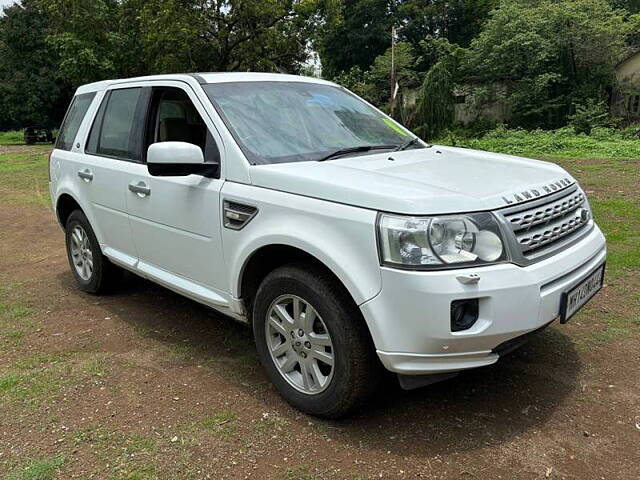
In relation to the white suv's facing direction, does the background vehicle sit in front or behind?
behind

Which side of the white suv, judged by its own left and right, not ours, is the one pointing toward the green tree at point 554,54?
left

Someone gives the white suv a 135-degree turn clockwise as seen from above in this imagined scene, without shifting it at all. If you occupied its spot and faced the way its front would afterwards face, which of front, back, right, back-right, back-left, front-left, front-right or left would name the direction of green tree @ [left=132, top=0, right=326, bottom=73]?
right

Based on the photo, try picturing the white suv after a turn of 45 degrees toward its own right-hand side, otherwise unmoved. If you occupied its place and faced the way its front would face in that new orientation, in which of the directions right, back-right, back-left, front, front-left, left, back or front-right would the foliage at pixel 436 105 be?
back

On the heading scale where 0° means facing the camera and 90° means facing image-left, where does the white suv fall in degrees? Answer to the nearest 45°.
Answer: approximately 315°

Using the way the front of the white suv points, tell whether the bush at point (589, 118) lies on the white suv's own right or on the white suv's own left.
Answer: on the white suv's own left

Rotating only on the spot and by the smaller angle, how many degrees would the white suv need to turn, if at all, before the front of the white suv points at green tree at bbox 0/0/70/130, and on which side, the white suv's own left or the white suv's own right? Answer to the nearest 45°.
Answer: approximately 180°
